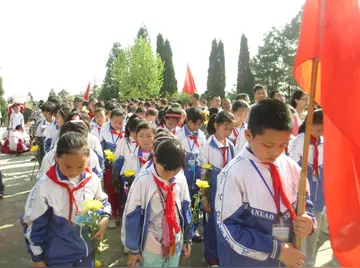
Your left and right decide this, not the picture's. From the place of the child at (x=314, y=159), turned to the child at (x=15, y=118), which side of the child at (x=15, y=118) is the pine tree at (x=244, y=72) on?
right

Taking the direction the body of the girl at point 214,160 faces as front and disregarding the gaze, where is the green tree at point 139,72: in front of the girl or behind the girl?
behind

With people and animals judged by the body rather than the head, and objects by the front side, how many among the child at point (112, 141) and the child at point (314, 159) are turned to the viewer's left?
0

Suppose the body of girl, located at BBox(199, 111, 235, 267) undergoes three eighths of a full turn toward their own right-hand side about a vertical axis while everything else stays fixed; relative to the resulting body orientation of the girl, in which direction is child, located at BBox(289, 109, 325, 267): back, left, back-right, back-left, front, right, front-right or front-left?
back

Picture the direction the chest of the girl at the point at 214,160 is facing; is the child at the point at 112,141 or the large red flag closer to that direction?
the large red flag

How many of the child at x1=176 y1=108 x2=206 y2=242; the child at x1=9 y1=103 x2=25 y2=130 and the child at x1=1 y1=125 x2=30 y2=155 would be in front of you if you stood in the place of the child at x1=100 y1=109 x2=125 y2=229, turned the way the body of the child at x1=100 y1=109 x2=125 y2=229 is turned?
1

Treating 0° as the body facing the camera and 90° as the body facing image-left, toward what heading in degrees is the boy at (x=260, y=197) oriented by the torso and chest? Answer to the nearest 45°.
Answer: approximately 315°

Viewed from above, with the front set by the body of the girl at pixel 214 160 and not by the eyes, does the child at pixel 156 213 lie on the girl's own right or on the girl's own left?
on the girl's own right

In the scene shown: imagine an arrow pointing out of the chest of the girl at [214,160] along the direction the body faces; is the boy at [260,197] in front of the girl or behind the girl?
in front

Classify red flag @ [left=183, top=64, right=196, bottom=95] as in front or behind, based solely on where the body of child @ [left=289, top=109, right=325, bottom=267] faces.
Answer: behind
